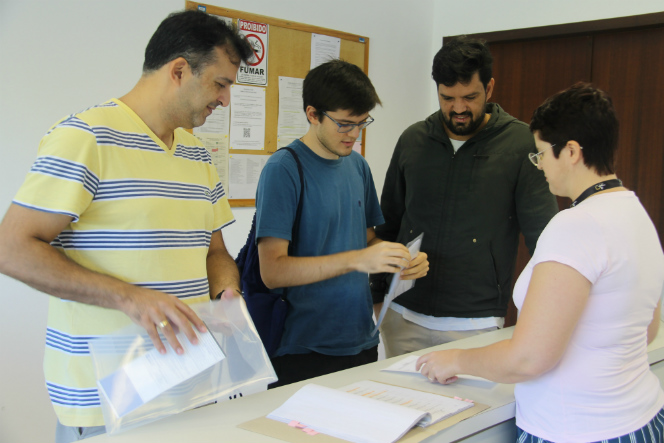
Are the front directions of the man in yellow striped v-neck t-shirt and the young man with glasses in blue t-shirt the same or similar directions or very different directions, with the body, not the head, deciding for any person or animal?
same or similar directions

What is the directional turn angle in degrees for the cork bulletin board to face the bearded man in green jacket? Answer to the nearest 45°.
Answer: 0° — it already faces them

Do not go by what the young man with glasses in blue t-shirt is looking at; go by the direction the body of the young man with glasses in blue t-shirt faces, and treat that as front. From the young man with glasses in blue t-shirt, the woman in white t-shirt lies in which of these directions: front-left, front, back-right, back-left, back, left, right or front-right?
front

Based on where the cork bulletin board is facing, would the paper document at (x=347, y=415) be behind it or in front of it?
in front

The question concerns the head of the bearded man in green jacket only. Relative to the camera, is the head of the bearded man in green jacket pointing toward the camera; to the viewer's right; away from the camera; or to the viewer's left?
toward the camera

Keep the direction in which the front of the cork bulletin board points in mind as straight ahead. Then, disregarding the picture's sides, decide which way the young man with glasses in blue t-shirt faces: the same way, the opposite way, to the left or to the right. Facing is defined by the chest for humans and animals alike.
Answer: the same way

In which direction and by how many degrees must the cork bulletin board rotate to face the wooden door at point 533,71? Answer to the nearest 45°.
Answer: approximately 45° to its left

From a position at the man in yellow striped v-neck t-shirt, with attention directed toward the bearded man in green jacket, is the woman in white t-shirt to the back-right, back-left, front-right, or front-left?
front-right

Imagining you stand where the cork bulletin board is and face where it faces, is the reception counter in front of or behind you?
in front

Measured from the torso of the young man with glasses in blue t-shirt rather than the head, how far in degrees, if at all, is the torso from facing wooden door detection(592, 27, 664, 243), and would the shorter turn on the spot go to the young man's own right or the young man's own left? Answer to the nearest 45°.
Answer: approximately 90° to the young man's own left

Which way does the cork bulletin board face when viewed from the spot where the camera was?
facing the viewer and to the right of the viewer

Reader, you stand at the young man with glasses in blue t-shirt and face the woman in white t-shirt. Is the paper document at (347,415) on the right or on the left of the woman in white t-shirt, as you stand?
right

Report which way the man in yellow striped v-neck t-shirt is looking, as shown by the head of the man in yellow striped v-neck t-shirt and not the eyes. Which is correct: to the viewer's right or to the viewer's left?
to the viewer's right

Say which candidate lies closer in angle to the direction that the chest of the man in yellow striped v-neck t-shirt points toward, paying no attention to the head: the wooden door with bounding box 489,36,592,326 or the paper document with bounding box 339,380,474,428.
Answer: the paper document
